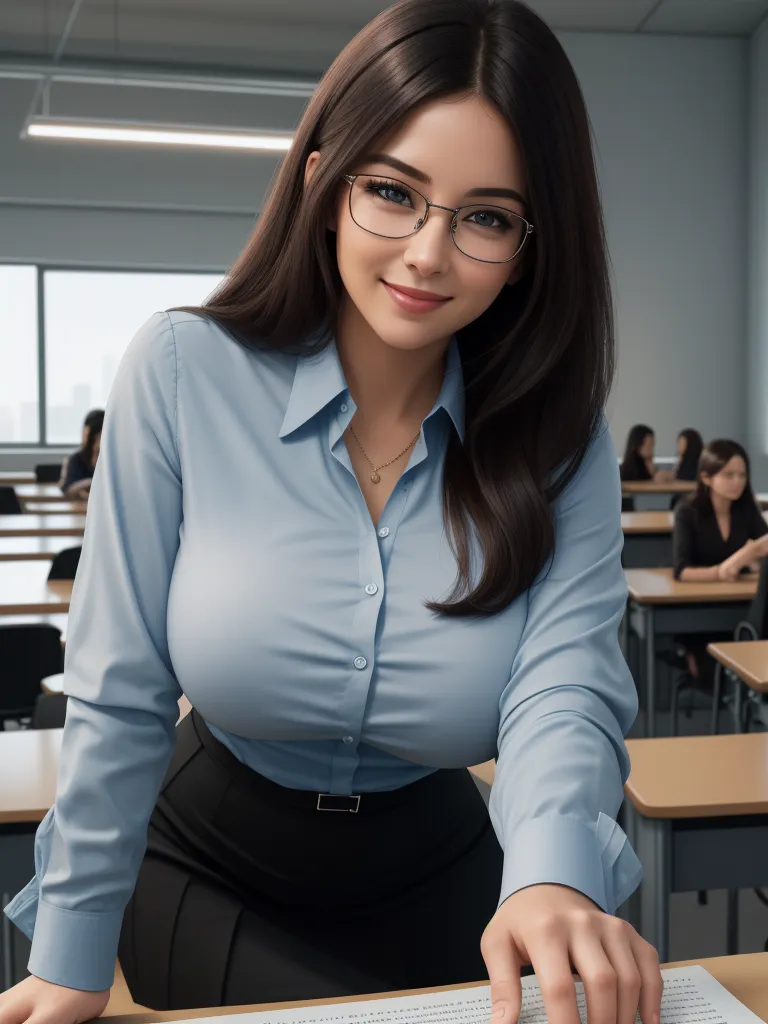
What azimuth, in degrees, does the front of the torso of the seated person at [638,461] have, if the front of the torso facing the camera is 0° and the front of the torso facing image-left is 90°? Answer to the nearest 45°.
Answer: approximately 315°

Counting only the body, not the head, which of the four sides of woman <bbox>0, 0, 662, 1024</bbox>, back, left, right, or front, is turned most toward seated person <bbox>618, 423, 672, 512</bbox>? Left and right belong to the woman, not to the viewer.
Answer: back

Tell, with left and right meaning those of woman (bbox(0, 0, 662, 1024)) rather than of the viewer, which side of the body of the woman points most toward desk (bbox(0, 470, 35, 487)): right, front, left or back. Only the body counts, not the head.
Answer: back

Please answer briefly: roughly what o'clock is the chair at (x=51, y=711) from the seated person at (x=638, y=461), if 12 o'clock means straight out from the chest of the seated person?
The chair is roughly at 2 o'clock from the seated person.

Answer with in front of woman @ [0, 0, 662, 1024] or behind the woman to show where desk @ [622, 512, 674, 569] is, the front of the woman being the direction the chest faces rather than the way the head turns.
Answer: behind

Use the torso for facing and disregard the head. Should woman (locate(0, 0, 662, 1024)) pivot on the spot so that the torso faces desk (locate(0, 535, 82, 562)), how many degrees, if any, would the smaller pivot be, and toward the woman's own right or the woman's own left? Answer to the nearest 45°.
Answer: approximately 180°

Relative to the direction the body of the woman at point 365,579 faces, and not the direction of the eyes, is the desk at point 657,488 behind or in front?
behind
